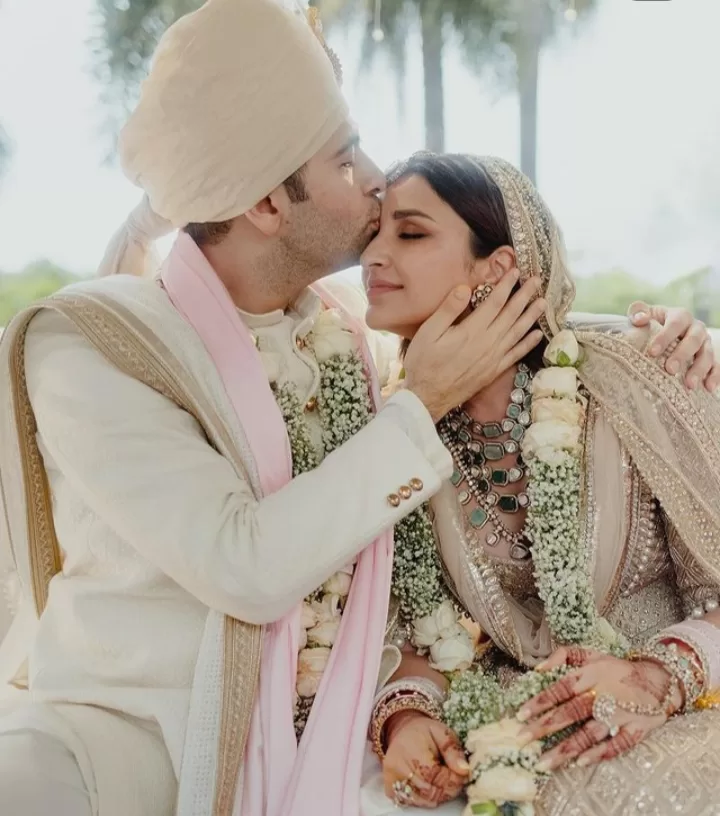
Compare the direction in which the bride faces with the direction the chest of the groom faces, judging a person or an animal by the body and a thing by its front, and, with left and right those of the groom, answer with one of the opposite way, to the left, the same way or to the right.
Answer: to the right

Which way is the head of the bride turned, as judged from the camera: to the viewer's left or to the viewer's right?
to the viewer's left

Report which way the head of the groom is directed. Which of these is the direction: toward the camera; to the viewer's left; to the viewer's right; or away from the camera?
to the viewer's right

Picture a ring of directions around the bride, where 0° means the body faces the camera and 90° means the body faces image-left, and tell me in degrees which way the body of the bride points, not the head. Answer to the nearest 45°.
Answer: approximately 45°

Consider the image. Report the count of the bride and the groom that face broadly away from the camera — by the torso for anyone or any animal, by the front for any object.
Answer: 0
